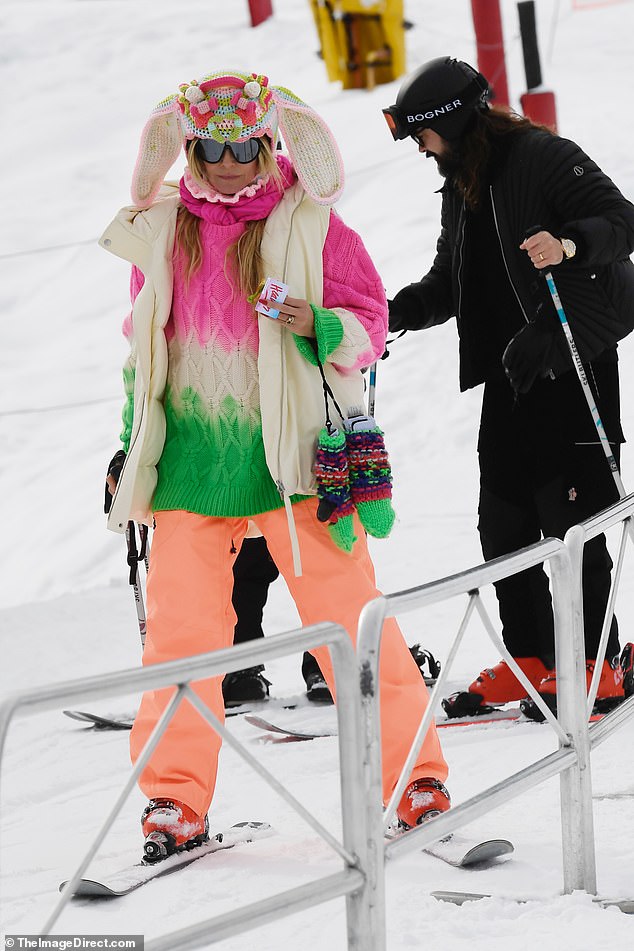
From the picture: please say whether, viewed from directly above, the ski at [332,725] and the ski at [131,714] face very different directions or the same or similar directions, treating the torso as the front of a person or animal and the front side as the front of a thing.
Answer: same or similar directions

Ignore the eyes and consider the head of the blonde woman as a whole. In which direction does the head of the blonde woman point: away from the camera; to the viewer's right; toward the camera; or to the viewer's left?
toward the camera

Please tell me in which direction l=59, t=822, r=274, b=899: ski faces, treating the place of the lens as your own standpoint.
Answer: facing the viewer and to the left of the viewer

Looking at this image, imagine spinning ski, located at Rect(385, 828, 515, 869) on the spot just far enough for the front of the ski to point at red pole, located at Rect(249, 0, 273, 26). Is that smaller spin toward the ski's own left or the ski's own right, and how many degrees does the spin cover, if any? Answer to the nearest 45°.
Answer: approximately 135° to the ski's own left

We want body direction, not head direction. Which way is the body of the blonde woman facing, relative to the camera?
toward the camera

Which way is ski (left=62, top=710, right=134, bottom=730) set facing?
to the viewer's left

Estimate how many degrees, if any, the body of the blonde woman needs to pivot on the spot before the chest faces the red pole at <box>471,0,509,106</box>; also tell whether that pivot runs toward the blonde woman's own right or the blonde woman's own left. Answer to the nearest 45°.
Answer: approximately 180°

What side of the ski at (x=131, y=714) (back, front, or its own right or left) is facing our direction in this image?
left

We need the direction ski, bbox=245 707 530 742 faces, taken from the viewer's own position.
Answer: facing to the left of the viewer

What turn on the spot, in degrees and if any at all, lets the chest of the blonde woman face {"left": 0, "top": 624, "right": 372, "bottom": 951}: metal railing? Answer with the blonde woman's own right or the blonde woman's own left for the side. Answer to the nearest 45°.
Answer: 0° — they already face it

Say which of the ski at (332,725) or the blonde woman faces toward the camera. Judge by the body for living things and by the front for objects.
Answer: the blonde woman

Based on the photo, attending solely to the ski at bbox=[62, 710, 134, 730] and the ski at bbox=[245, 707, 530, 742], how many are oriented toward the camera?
0
